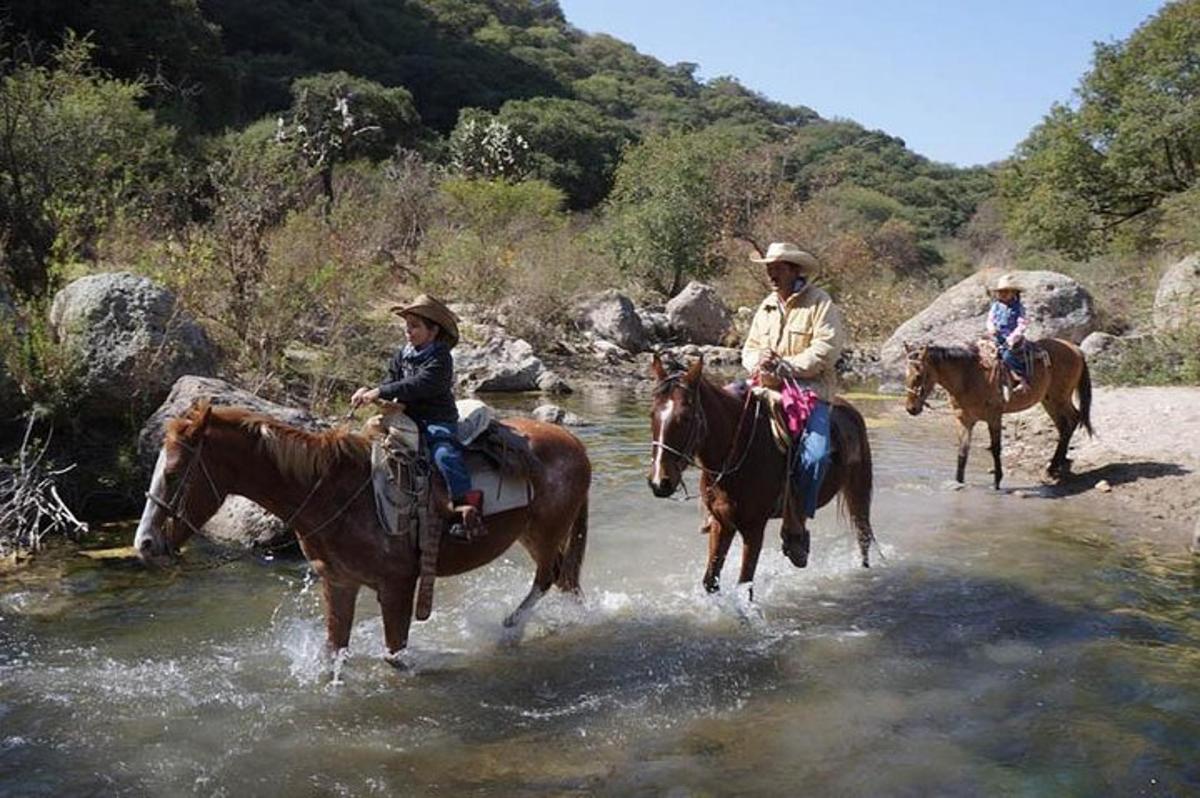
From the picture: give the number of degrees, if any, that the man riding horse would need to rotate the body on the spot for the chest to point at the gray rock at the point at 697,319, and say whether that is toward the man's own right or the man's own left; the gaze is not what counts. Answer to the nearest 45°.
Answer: approximately 135° to the man's own right

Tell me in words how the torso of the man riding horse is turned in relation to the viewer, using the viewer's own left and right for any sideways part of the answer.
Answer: facing the viewer and to the left of the viewer

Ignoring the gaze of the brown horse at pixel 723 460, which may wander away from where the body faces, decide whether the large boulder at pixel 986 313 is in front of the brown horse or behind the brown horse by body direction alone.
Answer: behind

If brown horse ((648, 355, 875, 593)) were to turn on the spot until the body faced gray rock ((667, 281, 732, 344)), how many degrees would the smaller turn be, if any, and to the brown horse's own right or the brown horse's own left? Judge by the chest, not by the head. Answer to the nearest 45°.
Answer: approximately 135° to the brown horse's own right

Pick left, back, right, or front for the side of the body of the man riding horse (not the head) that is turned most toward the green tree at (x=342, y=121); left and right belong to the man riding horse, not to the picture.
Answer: right

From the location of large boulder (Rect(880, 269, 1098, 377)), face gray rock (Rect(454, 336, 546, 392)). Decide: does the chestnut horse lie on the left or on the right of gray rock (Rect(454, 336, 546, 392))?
left

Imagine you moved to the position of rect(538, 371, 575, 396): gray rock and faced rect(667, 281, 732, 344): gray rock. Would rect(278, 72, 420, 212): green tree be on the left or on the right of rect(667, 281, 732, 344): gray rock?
left

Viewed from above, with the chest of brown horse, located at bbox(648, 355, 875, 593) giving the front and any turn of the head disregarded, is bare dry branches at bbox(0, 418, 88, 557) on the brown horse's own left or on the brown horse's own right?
on the brown horse's own right

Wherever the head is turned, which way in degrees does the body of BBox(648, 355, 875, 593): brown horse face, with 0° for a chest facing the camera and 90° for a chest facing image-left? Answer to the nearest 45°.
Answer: approximately 45°

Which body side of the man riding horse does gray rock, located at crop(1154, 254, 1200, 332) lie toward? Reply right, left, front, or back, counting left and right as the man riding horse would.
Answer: back

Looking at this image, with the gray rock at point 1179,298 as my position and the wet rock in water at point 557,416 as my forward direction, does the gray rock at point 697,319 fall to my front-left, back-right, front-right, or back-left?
front-right

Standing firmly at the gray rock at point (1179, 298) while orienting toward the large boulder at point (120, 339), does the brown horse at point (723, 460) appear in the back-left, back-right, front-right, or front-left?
front-left

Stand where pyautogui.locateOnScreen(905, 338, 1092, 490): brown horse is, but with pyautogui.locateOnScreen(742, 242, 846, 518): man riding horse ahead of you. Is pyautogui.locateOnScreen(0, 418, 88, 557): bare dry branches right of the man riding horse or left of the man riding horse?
right
